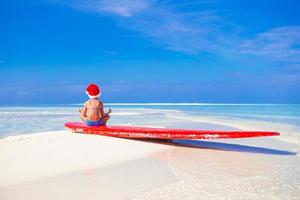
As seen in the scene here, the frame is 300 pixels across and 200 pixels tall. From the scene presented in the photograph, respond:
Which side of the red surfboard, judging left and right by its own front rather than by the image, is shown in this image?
right

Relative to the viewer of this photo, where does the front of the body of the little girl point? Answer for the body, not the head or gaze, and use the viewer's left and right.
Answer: facing away from the viewer
